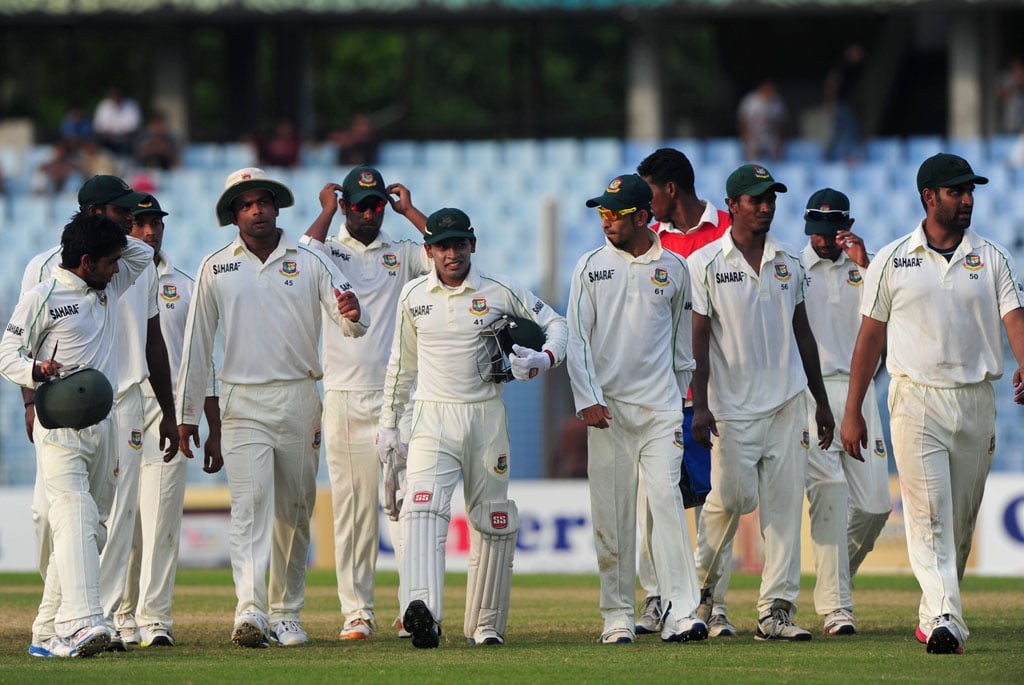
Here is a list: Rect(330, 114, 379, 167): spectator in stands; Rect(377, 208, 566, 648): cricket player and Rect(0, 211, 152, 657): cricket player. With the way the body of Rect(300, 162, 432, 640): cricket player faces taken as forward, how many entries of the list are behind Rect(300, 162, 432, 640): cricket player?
1

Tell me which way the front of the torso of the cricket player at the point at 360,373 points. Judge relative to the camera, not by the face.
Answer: toward the camera

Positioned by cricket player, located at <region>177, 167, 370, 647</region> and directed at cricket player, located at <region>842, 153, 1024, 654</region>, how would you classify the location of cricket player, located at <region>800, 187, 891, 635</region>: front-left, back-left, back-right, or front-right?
front-left

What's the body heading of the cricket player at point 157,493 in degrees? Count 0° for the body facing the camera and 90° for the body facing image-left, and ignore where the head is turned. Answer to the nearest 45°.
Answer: approximately 0°

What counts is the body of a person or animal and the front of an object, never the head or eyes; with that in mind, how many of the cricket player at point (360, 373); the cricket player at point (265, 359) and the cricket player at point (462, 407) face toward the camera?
3

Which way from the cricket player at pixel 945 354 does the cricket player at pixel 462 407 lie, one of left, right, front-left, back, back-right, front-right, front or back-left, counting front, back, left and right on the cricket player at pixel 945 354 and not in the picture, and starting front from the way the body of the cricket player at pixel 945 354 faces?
right

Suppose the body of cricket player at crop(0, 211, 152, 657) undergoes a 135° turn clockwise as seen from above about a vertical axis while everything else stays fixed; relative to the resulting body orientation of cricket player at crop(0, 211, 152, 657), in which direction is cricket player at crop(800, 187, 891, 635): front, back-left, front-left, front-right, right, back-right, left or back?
back

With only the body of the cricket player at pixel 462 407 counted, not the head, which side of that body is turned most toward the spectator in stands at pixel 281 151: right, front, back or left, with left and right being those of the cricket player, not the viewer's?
back

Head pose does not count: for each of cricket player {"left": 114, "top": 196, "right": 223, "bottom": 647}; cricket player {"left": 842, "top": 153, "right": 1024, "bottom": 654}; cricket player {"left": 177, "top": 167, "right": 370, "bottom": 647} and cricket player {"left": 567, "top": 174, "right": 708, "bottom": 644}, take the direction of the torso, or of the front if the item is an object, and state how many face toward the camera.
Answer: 4

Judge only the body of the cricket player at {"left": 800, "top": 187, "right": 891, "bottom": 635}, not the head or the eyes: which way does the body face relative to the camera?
toward the camera

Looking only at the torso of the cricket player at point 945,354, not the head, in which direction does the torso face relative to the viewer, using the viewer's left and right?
facing the viewer

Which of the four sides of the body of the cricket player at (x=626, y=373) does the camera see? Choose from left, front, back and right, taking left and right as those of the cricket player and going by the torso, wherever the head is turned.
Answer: front

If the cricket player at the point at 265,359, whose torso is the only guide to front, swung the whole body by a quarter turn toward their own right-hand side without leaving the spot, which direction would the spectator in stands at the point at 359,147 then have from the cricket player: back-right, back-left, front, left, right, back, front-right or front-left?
right

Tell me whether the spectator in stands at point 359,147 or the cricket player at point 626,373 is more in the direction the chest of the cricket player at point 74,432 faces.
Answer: the cricket player

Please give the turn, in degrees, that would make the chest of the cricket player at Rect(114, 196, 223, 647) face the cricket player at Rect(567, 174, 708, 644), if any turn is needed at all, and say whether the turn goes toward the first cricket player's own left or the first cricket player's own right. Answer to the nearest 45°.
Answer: approximately 45° to the first cricket player's own left

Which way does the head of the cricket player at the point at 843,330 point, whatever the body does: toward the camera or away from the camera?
toward the camera

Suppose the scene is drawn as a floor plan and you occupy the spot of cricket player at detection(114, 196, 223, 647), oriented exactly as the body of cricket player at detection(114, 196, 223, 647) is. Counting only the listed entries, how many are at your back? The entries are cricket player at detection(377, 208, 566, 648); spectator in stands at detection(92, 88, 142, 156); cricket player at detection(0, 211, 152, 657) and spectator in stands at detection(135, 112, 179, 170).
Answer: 2

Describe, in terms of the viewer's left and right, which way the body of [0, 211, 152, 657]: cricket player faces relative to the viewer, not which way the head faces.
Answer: facing the viewer and to the right of the viewer
